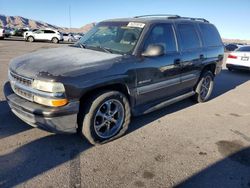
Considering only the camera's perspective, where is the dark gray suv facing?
facing the viewer and to the left of the viewer

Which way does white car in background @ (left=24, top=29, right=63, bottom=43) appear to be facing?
to the viewer's left

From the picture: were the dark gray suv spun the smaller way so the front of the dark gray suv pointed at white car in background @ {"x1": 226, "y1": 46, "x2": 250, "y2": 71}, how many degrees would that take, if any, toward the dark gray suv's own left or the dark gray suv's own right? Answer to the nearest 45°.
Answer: approximately 180°

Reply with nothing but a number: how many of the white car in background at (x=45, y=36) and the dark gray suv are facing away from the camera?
0

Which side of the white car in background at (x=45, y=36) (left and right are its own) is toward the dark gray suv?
left

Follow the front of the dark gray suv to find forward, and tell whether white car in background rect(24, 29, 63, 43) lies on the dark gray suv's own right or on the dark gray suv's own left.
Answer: on the dark gray suv's own right

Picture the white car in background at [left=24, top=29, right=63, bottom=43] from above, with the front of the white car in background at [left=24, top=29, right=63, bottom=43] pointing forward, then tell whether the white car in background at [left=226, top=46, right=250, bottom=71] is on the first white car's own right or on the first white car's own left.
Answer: on the first white car's own left

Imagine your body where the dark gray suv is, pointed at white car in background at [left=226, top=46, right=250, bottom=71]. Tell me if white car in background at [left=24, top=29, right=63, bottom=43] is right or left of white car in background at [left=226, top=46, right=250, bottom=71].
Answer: left
